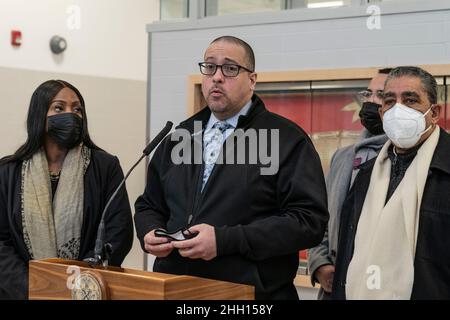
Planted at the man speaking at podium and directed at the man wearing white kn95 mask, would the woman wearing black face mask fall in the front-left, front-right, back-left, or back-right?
back-left

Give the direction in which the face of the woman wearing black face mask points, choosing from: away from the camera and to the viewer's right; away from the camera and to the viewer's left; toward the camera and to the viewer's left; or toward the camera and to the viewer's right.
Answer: toward the camera and to the viewer's right

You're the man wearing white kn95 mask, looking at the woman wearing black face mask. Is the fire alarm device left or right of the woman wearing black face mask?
right

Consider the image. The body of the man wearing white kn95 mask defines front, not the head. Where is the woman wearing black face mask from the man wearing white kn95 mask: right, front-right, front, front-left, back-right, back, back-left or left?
front-right

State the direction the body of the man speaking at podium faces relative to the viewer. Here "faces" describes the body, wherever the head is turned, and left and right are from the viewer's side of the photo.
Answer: facing the viewer and to the left of the viewer

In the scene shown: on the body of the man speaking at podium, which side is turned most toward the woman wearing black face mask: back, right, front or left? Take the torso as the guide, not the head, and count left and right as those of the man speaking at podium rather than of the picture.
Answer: right

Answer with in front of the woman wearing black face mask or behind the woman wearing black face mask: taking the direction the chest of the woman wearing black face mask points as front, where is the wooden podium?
in front

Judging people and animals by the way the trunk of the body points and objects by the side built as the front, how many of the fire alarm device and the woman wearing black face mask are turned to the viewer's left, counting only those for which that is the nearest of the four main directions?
0

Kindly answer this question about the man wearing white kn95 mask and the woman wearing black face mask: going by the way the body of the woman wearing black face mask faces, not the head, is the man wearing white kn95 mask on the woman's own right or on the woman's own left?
on the woman's own left

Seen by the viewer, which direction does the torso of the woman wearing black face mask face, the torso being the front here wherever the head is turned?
toward the camera

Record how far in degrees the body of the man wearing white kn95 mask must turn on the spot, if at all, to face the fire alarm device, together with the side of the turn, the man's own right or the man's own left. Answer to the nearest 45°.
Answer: approximately 90° to the man's own right

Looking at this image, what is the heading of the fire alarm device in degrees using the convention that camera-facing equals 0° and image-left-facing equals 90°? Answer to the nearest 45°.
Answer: approximately 315°

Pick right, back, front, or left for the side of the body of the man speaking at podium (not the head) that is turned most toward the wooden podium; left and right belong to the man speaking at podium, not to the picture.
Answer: front

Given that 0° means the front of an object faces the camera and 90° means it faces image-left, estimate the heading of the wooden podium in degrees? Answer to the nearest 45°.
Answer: approximately 45°
